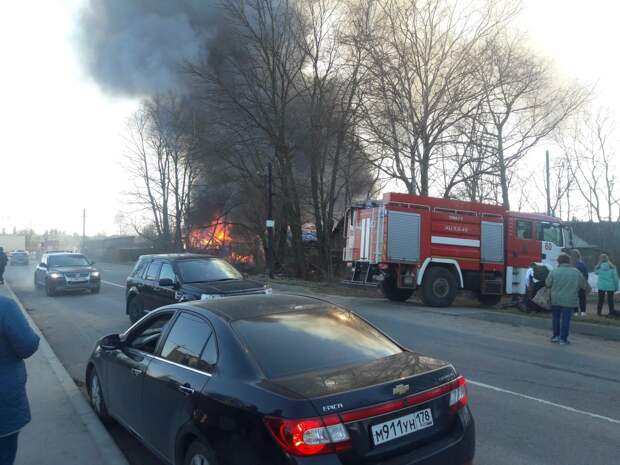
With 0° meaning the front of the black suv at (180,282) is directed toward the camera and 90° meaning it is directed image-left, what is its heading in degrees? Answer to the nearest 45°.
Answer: approximately 315°

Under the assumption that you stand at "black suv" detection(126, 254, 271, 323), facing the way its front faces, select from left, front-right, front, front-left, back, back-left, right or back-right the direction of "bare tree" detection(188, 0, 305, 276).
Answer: back-left

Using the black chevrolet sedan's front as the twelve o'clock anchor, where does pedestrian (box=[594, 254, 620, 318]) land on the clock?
The pedestrian is roughly at 3 o'clock from the black chevrolet sedan.

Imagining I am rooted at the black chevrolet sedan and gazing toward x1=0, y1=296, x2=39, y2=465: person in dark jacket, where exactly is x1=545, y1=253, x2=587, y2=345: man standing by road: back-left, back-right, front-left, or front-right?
back-right

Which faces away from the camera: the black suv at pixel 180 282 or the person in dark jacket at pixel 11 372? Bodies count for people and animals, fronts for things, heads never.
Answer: the person in dark jacket

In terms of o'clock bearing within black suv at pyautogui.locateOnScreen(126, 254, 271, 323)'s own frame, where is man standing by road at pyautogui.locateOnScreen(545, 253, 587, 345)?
The man standing by road is roughly at 11 o'clock from the black suv.

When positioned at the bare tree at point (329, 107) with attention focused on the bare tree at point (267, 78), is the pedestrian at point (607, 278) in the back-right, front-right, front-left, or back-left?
back-left

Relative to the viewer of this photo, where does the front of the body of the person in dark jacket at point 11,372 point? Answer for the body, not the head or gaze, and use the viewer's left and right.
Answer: facing away from the viewer

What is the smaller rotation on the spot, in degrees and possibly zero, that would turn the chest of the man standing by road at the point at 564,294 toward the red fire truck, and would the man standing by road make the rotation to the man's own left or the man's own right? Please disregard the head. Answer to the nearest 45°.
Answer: approximately 45° to the man's own left

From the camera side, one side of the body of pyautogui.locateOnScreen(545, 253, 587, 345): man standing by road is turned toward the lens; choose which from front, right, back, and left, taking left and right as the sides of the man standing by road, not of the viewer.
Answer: back

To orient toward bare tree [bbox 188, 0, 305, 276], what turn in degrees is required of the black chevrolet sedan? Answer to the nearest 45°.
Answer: approximately 45° to its right

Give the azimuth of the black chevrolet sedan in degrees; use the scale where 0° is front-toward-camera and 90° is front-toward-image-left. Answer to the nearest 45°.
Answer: approximately 135°

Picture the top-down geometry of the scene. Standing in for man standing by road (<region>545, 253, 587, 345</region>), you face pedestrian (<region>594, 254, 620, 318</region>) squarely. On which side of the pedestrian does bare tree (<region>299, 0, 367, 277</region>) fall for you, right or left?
left

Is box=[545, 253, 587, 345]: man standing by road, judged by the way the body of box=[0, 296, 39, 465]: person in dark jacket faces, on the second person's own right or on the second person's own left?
on the second person's own right
